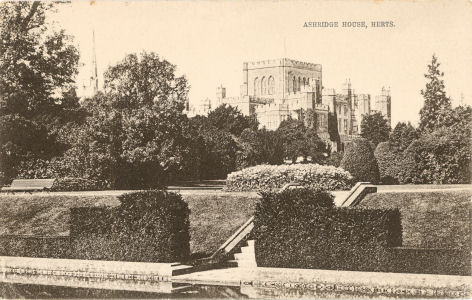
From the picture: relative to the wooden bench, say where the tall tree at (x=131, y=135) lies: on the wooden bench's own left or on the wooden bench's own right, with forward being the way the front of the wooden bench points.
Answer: on the wooden bench's own left

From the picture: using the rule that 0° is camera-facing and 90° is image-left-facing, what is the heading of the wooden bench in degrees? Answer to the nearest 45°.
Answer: approximately 0°

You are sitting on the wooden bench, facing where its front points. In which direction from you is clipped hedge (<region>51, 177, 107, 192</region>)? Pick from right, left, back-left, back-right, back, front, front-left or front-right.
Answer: left

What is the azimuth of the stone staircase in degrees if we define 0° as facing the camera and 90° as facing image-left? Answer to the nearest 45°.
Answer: approximately 45°

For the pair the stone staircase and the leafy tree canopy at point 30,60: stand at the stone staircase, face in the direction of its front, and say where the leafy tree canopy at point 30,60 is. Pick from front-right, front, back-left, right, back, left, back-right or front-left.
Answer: right

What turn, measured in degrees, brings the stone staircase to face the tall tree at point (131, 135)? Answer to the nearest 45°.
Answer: approximately 90° to its right

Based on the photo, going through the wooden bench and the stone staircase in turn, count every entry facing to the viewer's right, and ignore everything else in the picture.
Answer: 0

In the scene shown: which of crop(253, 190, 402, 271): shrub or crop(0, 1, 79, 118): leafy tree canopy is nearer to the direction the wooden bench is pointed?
the shrub

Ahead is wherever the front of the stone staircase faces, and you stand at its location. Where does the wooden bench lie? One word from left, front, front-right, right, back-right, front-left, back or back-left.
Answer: right

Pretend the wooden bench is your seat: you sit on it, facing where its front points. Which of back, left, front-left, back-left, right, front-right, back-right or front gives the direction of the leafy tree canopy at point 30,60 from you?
back

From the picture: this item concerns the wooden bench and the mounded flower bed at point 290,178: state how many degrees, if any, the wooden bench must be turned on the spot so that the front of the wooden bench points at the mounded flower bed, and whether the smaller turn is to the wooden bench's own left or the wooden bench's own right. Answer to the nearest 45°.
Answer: approximately 45° to the wooden bench's own left

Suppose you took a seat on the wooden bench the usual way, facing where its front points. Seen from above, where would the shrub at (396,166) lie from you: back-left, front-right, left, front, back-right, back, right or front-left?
left

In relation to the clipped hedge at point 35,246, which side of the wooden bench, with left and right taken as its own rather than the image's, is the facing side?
front

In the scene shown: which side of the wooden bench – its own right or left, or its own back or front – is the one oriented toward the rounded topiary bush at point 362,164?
left
